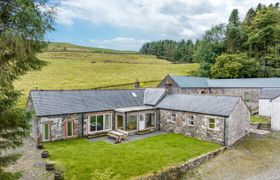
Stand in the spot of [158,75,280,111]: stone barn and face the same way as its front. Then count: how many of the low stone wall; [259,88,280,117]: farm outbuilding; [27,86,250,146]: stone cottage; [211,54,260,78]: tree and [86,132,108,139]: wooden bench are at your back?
1

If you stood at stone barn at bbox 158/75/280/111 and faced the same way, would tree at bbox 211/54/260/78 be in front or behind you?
behind

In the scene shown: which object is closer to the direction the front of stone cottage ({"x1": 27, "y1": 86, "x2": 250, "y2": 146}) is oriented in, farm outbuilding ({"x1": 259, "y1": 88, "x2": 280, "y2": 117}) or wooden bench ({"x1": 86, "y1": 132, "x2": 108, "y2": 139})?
the wooden bench

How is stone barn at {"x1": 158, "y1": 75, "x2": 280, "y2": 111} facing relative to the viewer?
toward the camera

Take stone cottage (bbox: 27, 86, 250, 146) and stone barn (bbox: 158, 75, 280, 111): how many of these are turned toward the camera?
2

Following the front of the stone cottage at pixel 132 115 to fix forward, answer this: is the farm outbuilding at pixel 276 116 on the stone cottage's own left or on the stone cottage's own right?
on the stone cottage's own left

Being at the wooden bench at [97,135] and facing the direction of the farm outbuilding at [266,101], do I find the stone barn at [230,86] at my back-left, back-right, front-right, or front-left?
front-left

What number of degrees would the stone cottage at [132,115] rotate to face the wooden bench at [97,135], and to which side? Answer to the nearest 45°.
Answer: approximately 90° to its right

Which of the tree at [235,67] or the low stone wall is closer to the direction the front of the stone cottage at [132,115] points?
the low stone wall

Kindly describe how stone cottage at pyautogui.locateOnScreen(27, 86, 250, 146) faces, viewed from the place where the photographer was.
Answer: facing the viewer
